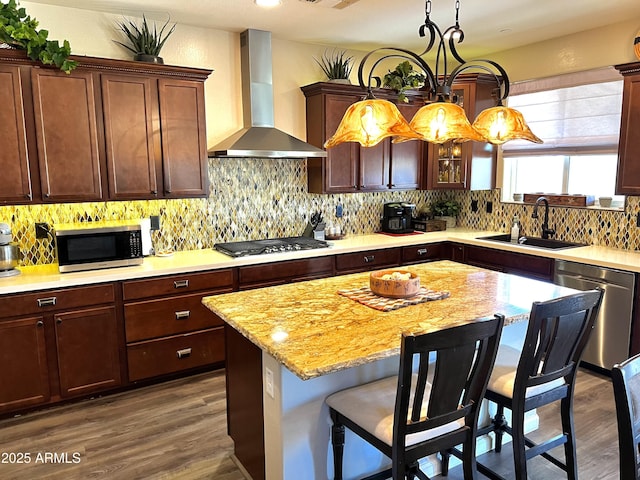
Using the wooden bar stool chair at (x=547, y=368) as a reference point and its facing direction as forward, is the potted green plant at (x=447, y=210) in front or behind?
in front

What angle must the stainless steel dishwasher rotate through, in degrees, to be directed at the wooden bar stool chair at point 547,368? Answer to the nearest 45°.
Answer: approximately 45° to its left

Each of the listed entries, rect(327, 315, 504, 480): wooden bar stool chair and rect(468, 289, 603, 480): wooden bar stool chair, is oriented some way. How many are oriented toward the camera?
0

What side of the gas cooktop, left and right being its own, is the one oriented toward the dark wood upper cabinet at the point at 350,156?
left

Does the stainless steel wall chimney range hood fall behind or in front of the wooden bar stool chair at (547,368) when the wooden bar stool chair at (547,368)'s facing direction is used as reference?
in front

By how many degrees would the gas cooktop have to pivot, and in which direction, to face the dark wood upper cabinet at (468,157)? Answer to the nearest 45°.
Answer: approximately 45° to its left

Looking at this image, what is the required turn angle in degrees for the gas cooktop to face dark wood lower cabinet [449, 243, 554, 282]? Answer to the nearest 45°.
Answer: approximately 45° to its left

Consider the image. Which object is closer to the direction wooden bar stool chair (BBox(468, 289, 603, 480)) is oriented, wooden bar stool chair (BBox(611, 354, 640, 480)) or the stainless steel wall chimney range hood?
the stainless steel wall chimney range hood

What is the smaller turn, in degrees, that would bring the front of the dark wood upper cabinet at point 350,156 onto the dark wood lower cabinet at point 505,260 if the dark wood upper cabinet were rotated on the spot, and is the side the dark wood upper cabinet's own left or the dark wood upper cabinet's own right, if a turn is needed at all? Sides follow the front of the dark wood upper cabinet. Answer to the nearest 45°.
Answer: approximately 45° to the dark wood upper cabinet's own left

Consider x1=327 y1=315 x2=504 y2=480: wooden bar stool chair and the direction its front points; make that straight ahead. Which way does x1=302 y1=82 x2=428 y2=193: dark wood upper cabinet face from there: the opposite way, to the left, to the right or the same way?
the opposite way

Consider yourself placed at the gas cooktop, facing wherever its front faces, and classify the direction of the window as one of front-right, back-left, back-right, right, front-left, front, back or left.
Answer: front-left

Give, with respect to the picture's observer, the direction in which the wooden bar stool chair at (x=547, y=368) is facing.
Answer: facing away from the viewer and to the left of the viewer

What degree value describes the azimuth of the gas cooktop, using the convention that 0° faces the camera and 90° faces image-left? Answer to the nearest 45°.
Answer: approximately 315°

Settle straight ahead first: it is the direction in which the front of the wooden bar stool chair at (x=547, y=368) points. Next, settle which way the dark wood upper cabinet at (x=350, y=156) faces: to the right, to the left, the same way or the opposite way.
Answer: the opposite way
